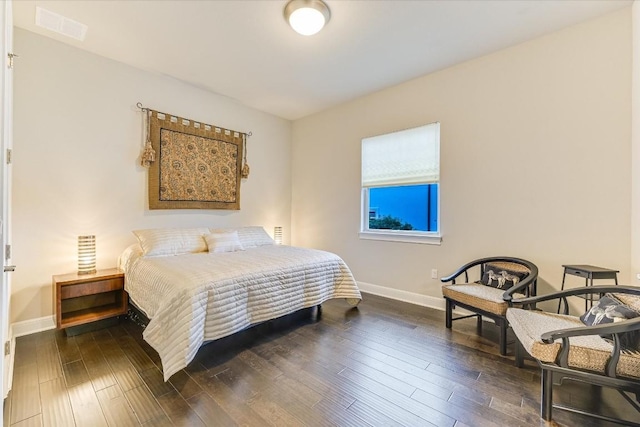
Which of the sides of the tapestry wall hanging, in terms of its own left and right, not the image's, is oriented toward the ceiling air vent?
right

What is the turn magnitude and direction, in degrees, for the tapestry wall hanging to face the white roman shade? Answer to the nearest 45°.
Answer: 0° — it already faces it

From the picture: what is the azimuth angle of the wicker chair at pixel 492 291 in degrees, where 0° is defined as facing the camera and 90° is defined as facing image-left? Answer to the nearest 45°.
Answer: approximately 45°

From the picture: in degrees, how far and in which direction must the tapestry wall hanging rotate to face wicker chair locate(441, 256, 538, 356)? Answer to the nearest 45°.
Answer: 0° — it already faces it

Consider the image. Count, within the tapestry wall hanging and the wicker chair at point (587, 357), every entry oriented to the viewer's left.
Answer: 1

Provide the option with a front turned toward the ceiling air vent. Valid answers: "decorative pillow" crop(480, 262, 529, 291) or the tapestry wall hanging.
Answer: the decorative pillow

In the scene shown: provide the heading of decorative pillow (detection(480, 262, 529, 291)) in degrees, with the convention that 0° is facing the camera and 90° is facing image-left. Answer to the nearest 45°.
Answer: approximately 45°
